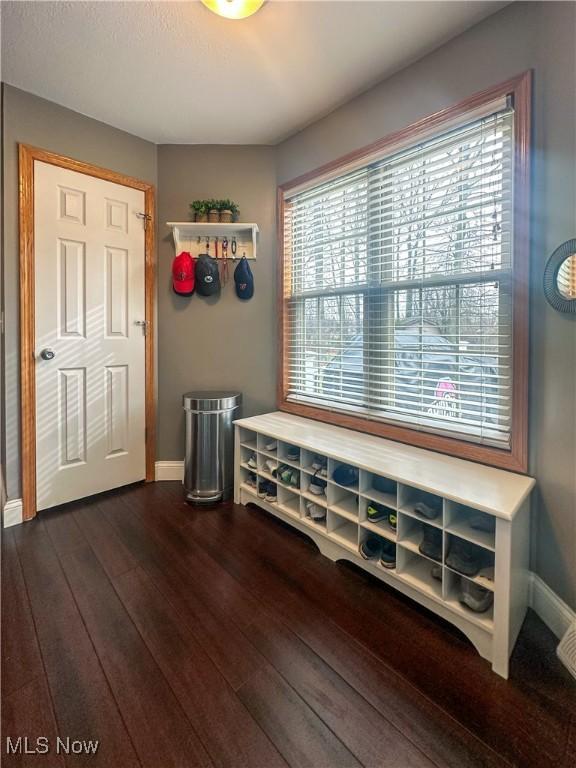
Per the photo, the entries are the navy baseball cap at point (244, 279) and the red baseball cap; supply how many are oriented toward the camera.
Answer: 2

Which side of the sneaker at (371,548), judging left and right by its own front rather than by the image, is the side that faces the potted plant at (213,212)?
right

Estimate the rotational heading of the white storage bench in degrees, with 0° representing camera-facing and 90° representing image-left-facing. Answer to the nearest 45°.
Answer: approximately 45°

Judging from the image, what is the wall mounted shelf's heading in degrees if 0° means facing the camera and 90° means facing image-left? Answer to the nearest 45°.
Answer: approximately 0°
